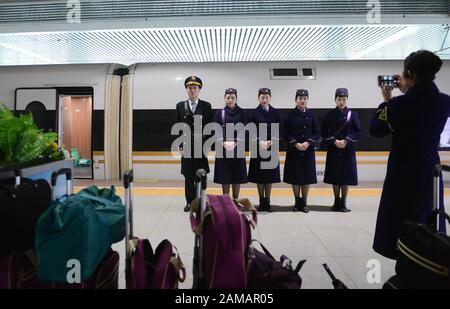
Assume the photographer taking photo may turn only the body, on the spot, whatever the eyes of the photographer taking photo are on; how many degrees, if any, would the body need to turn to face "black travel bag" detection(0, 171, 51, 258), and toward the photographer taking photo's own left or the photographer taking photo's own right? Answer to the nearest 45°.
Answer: approximately 90° to the photographer taking photo's own left

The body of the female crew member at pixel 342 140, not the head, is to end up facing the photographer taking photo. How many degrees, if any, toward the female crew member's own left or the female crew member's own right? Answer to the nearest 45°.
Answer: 0° — they already face them

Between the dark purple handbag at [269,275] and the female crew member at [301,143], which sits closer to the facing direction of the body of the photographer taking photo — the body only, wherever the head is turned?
the female crew member

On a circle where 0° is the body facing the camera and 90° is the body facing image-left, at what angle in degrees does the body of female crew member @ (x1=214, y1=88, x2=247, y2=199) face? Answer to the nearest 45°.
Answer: approximately 0°

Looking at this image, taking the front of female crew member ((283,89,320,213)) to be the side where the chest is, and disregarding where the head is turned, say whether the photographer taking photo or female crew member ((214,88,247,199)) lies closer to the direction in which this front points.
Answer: the photographer taking photo

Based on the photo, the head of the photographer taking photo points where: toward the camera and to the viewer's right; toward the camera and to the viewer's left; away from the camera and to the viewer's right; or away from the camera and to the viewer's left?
away from the camera and to the viewer's left

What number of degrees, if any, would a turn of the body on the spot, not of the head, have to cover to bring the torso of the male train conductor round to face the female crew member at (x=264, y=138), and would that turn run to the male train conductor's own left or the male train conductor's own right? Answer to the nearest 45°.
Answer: approximately 90° to the male train conductor's own left

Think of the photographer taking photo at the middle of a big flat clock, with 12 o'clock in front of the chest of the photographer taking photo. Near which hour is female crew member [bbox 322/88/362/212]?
The female crew member is roughly at 1 o'clock from the photographer taking photo.

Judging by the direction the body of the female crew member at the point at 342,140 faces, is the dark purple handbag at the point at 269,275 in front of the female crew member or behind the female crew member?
in front

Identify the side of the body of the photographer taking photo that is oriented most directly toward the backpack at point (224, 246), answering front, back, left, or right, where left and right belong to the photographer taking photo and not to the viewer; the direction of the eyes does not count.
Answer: left

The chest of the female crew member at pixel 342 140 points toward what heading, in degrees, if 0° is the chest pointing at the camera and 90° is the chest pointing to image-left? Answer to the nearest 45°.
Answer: approximately 0°
